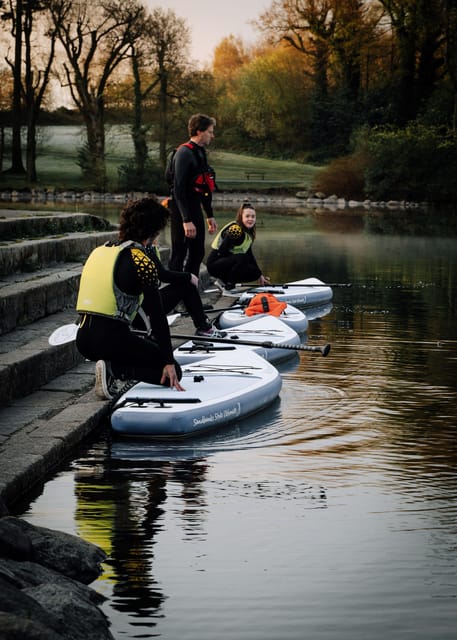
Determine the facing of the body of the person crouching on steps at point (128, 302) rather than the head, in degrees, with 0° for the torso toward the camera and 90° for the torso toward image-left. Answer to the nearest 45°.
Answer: approximately 225°

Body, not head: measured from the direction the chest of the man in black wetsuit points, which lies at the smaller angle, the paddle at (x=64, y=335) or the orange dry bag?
the orange dry bag

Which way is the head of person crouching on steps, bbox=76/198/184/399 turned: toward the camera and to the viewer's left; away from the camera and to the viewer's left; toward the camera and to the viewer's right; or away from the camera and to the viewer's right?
away from the camera and to the viewer's right

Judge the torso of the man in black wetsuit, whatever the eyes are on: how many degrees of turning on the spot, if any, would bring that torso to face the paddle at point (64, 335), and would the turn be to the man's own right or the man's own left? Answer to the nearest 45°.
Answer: approximately 90° to the man's own right

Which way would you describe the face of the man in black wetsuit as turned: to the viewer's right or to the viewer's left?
to the viewer's right

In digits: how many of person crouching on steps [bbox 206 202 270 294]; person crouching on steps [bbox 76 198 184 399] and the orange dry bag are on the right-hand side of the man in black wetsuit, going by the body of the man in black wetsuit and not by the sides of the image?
1

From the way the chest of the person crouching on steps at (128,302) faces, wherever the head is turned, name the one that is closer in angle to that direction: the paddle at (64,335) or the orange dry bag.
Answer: the orange dry bag

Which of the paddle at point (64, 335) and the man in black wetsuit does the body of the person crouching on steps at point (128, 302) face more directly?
the man in black wetsuit

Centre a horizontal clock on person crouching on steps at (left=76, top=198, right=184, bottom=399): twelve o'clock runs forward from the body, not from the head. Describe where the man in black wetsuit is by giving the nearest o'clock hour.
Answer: The man in black wetsuit is roughly at 11 o'clock from the person crouching on steps.

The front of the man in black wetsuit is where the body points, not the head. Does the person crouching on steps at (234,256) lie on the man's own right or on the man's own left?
on the man's own left
